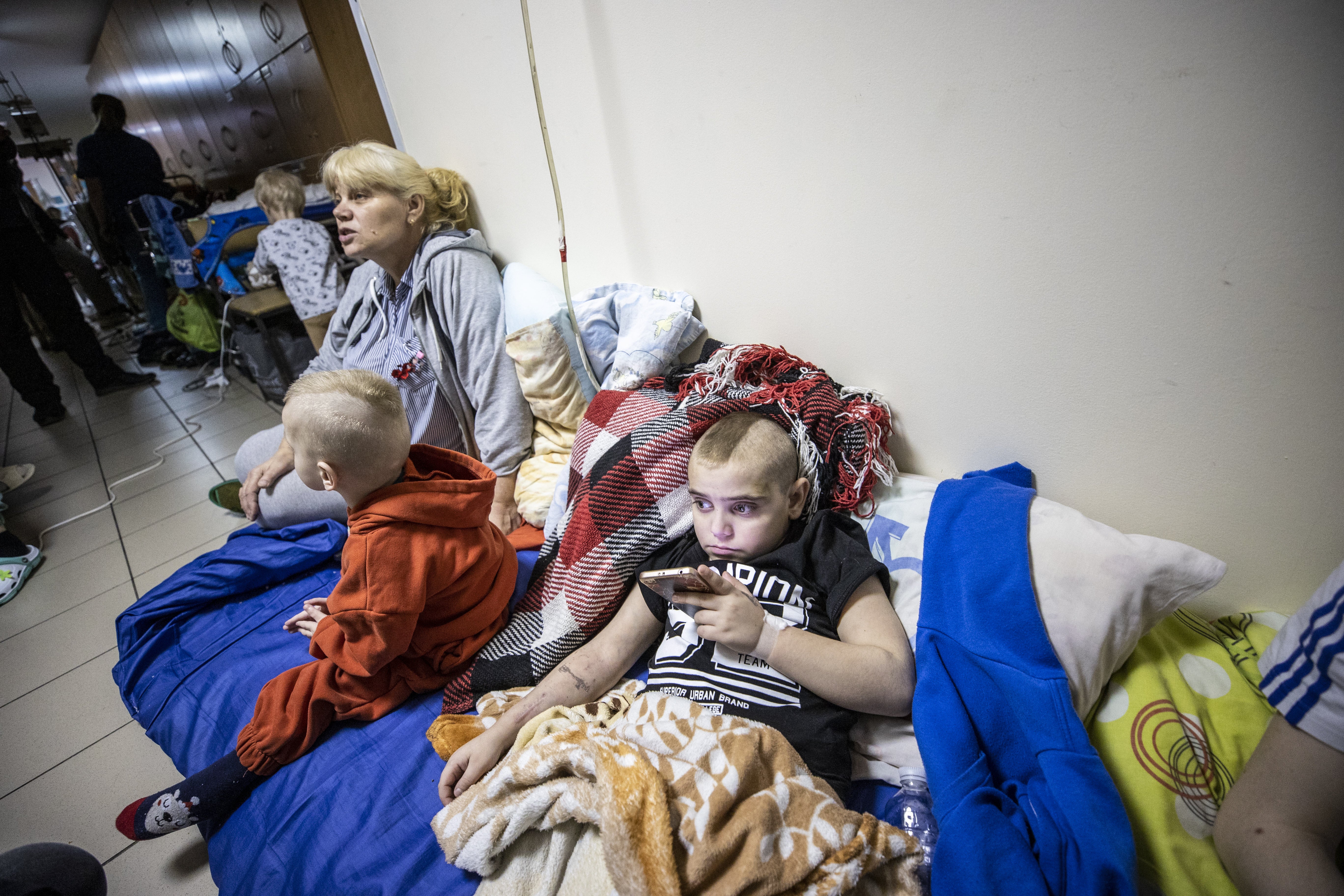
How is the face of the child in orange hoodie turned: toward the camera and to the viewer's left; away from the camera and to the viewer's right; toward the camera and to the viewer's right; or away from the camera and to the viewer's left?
away from the camera and to the viewer's left

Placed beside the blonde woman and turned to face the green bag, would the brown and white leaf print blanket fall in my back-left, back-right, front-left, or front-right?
back-left

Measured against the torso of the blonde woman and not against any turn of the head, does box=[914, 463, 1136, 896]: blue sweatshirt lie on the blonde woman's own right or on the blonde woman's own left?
on the blonde woman's own left

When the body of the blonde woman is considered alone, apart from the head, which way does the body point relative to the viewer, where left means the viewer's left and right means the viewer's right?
facing the viewer and to the left of the viewer

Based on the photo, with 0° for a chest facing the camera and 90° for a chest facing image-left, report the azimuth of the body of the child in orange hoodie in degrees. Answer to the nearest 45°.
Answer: approximately 90°

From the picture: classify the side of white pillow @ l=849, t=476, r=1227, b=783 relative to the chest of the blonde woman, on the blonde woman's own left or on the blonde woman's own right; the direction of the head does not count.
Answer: on the blonde woman's own left

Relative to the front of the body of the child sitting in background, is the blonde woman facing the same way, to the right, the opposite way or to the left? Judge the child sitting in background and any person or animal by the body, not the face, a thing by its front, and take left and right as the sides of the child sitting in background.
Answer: to the left

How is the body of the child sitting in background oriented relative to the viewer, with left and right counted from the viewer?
facing away from the viewer and to the left of the viewer
